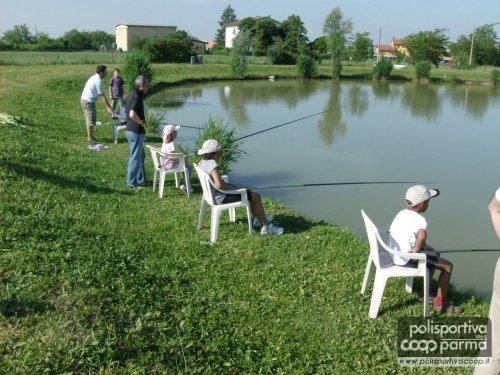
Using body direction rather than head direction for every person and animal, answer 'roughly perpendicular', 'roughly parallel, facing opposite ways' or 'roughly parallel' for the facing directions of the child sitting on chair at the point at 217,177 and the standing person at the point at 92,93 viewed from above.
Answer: roughly parallel

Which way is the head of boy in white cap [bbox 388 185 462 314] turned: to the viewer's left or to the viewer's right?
to the viewer's right

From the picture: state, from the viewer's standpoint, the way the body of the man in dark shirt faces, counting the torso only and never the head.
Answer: to the viewer's right

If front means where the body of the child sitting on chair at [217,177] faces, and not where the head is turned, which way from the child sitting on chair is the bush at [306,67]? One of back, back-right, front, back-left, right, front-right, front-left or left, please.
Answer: left

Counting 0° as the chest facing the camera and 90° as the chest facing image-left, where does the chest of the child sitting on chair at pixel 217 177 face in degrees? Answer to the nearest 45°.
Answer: approximately 270°

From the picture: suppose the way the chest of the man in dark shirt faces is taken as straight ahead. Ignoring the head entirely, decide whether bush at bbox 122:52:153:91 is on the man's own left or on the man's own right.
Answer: on the man's own left

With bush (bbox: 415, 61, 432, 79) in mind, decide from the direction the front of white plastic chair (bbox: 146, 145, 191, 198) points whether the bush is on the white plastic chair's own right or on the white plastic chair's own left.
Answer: on the white plastic chair's own left

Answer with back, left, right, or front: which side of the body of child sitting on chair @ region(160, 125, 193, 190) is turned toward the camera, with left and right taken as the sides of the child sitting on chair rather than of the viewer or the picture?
right

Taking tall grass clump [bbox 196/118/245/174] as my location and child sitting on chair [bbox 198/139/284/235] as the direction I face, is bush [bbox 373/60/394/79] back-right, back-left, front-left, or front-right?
back-left

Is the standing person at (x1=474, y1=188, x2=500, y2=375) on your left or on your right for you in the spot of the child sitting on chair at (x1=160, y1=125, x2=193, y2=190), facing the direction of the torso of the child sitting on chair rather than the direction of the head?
on your right

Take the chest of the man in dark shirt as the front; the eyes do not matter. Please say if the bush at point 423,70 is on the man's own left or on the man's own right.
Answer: on the man's own left

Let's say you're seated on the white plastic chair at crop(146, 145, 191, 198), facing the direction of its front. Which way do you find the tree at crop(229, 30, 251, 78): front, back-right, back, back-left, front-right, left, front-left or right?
left

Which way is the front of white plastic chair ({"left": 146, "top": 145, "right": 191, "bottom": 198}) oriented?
to the viewer's right

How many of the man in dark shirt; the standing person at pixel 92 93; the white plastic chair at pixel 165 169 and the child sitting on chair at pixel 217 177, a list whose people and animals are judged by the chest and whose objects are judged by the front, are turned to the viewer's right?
4

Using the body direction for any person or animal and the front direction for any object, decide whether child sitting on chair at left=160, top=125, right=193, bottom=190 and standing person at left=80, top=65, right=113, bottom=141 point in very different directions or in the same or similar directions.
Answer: same or similar directions

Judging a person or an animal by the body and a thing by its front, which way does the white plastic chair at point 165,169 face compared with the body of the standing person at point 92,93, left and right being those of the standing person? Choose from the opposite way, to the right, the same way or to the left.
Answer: the same way

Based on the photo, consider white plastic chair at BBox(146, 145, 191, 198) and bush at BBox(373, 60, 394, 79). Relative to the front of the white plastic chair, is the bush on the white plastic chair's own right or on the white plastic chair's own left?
on the white plastic chair's own left

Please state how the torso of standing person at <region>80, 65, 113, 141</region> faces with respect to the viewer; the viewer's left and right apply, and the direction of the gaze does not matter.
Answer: facing to the right of the viewer

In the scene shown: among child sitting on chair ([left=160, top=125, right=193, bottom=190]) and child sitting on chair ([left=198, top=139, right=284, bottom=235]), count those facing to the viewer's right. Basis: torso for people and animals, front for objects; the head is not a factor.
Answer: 2
